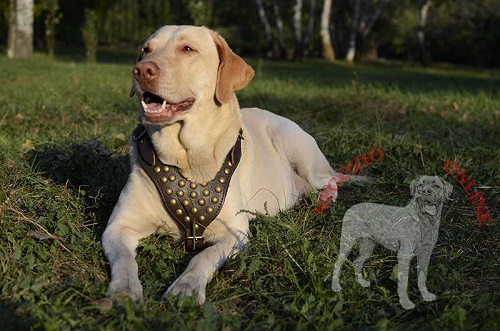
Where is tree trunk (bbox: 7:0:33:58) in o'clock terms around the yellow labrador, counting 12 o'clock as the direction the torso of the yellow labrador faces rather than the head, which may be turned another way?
The tree trunk is roughly at 4 o'clock from the yellow labrador.

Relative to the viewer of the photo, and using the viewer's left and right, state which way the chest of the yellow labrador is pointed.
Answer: facing the viewer and to the left of the viewer

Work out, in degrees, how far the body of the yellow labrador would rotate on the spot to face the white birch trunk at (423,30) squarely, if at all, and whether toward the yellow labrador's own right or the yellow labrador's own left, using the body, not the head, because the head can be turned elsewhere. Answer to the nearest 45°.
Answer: approximately 135° to the yellow labrador's own right

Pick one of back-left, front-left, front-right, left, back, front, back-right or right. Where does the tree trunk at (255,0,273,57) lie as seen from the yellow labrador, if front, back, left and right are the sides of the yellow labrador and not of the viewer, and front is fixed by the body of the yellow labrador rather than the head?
back-right

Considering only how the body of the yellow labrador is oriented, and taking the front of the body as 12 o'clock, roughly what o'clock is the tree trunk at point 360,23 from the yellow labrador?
The tree trunk is roughly at 5 o'clock from the yellow labrador.

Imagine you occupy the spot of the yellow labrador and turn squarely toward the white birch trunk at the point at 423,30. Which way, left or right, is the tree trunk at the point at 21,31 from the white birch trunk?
left
